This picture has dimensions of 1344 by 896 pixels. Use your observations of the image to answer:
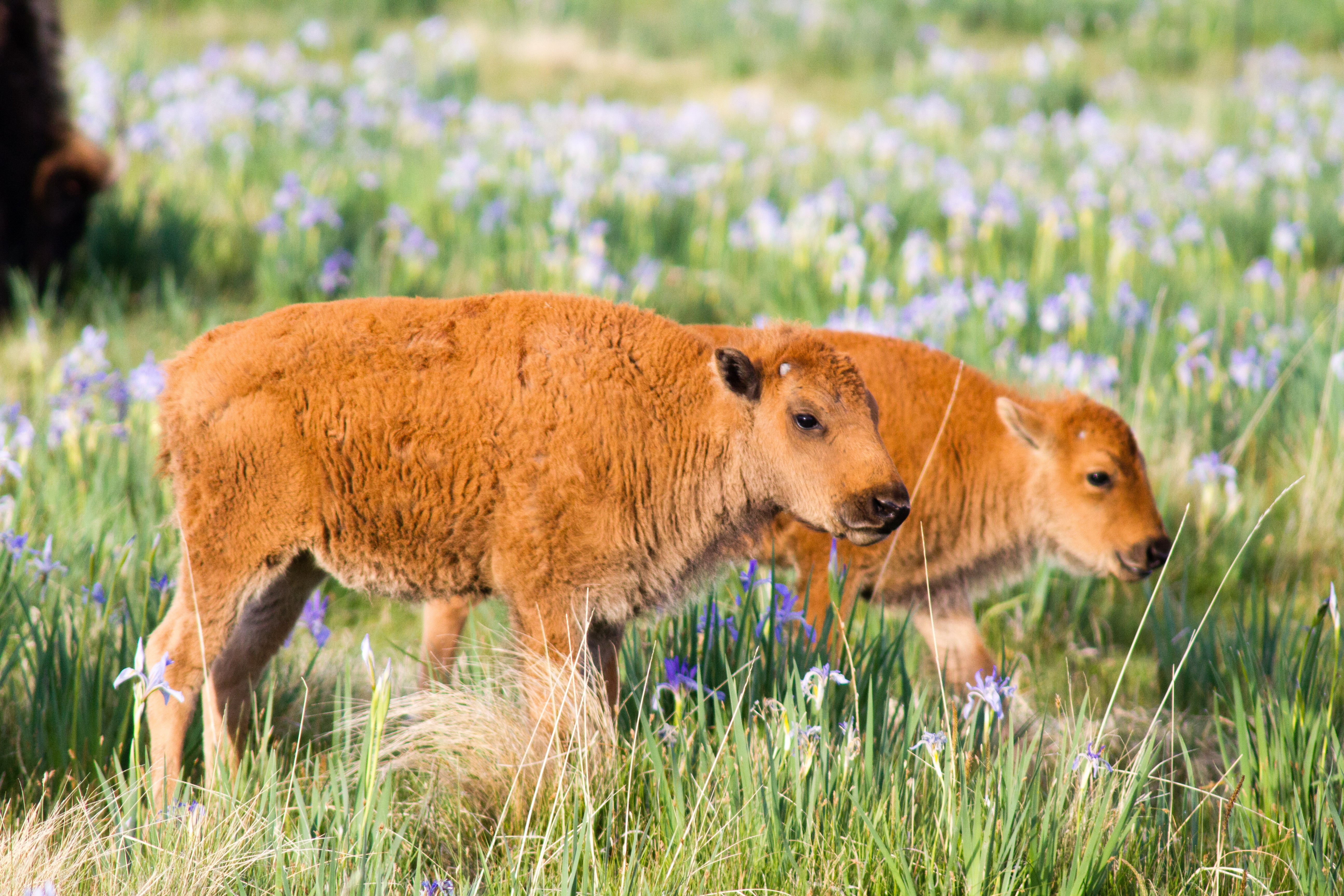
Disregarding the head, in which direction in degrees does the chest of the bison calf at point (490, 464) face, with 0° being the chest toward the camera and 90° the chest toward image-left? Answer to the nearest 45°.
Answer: approximately 270°

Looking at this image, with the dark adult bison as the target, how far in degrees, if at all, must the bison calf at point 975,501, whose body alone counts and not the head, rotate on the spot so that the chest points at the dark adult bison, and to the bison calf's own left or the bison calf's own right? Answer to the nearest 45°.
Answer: approximately 135° to the bison calf's own left

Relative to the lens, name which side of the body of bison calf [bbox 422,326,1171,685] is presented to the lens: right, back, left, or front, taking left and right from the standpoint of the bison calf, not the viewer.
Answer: right

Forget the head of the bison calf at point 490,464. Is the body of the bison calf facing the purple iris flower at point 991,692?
yes

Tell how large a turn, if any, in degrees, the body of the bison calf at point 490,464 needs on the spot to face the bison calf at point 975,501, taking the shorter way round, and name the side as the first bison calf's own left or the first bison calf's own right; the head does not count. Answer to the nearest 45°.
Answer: approximately 45° to the first bison calf's own left
